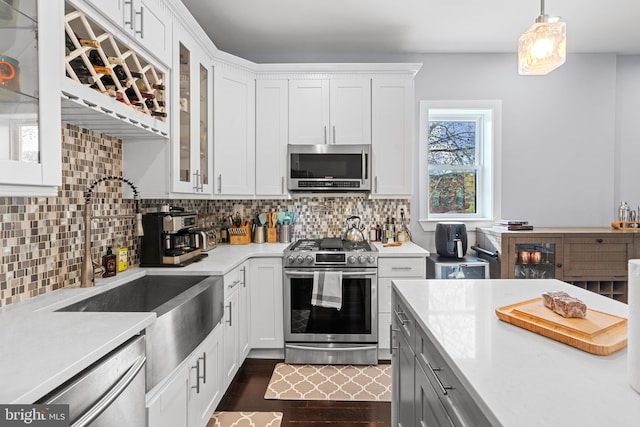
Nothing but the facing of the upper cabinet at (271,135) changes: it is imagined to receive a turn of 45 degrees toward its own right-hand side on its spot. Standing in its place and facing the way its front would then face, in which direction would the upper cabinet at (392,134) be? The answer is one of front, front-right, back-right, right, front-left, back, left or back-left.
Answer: back-left

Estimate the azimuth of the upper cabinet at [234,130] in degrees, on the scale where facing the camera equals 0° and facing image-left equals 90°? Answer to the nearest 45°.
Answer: approximately 315°

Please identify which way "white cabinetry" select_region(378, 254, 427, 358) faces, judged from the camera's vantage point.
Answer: facing the viewer

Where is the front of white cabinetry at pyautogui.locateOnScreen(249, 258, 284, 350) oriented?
toward the camera

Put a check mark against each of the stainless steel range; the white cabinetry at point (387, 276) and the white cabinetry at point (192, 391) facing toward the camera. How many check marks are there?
2

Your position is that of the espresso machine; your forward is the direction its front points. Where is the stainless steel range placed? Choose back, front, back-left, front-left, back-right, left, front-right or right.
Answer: front-left

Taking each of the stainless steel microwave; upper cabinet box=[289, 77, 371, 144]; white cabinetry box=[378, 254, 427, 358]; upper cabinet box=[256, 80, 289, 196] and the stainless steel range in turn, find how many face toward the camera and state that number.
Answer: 5

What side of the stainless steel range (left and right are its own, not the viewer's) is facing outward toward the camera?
front

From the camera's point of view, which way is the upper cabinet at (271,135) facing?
toward the camera

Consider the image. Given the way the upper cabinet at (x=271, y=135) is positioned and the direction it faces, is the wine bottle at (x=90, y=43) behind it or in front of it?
in front

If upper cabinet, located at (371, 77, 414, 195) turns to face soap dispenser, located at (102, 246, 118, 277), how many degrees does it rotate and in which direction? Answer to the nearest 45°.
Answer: approximately 45° to its right
